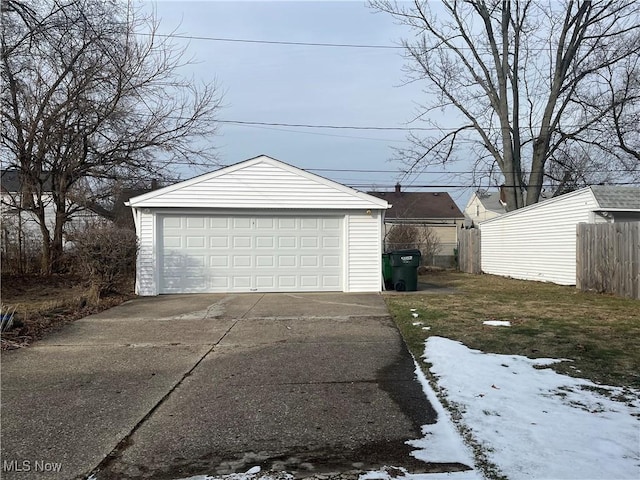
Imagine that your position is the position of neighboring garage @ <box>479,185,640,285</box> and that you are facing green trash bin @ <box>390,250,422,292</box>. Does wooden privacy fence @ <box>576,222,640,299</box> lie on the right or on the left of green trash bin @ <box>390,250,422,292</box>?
left

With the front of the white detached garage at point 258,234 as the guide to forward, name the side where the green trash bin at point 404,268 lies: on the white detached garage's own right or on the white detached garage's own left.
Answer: on the white detached garage's own left

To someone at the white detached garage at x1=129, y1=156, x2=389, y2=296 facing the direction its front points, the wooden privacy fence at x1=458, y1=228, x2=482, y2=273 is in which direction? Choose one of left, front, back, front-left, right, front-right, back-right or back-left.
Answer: back-left

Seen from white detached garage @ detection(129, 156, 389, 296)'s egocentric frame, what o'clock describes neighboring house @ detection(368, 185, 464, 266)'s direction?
The neighboring house is roughly at 7 o'clock from the white detached garage.

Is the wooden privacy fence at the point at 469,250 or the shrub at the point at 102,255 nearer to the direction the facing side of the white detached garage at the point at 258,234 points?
the shrub

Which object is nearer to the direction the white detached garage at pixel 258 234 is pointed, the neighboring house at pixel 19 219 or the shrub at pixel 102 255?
the shrub

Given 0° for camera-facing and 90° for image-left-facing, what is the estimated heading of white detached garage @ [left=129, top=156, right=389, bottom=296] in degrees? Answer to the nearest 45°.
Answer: approximately 0°

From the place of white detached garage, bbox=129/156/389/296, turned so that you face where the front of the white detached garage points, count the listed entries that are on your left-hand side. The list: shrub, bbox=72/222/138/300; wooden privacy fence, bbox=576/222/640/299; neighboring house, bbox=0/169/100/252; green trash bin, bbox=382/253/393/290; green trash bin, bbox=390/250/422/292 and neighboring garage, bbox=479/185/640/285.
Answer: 4

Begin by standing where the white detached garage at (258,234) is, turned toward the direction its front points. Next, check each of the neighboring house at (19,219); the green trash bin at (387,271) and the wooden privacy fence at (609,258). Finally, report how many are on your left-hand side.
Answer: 2

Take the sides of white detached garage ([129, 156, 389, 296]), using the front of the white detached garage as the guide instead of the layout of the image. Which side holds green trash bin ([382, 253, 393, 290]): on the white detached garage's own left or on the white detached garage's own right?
on the white detached garage's own left

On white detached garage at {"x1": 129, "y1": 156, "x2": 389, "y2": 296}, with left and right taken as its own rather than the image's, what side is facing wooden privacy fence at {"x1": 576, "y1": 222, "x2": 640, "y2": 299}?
left

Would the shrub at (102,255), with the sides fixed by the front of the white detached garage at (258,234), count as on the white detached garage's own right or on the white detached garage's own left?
on the white detached garage's own right

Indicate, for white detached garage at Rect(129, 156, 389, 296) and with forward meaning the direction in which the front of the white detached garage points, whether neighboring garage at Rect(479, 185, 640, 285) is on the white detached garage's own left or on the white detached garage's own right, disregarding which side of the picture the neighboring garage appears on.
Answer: on the white detached garage's own left

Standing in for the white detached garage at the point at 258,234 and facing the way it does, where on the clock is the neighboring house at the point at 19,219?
The neighboring house is roughly at 4 o'clock from the white detached garage.
